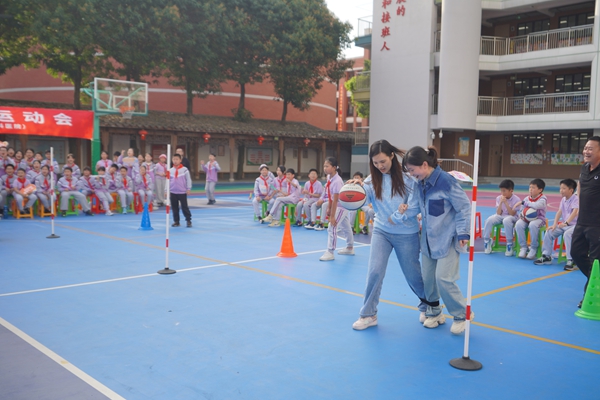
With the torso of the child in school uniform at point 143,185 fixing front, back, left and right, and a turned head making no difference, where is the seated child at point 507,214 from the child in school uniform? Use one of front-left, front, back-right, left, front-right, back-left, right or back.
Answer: front-left

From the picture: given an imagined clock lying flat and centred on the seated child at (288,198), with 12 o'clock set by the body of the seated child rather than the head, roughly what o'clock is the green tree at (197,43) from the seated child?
The green tree is roughly at 4 o'clock from the seated child.

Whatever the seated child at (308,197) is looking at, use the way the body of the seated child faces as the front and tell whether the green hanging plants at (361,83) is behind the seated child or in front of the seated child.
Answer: behind

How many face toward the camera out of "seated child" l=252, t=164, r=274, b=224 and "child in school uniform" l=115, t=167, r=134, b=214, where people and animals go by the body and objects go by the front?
2

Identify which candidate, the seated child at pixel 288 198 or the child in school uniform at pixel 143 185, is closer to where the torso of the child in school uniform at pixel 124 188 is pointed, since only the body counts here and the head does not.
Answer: the seated child

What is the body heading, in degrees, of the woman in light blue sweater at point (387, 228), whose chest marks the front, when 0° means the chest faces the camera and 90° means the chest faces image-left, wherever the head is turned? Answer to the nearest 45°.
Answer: approximately 45°

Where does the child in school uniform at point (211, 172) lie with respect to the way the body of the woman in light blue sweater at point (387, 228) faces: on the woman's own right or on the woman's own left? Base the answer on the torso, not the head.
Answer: on the woman's own right

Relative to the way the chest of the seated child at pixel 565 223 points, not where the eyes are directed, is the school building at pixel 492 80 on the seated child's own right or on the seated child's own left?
on the seated child's own right

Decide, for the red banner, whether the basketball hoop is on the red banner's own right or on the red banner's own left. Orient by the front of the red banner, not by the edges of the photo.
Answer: on the red banner's own left

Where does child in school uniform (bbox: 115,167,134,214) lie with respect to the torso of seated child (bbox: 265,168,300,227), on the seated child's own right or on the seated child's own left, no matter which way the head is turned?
on the seated child's own right

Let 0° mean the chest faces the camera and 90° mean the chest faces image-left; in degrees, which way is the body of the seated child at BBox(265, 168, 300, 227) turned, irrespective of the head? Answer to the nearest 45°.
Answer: approximately 45°

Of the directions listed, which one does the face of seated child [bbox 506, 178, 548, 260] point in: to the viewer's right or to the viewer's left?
to the viewer's left

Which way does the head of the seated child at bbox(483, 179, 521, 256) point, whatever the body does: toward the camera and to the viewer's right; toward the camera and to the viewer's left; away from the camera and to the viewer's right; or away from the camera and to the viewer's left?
toward the camera and to the viewer's left

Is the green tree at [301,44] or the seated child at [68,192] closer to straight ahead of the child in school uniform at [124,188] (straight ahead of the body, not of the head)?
the seated child
